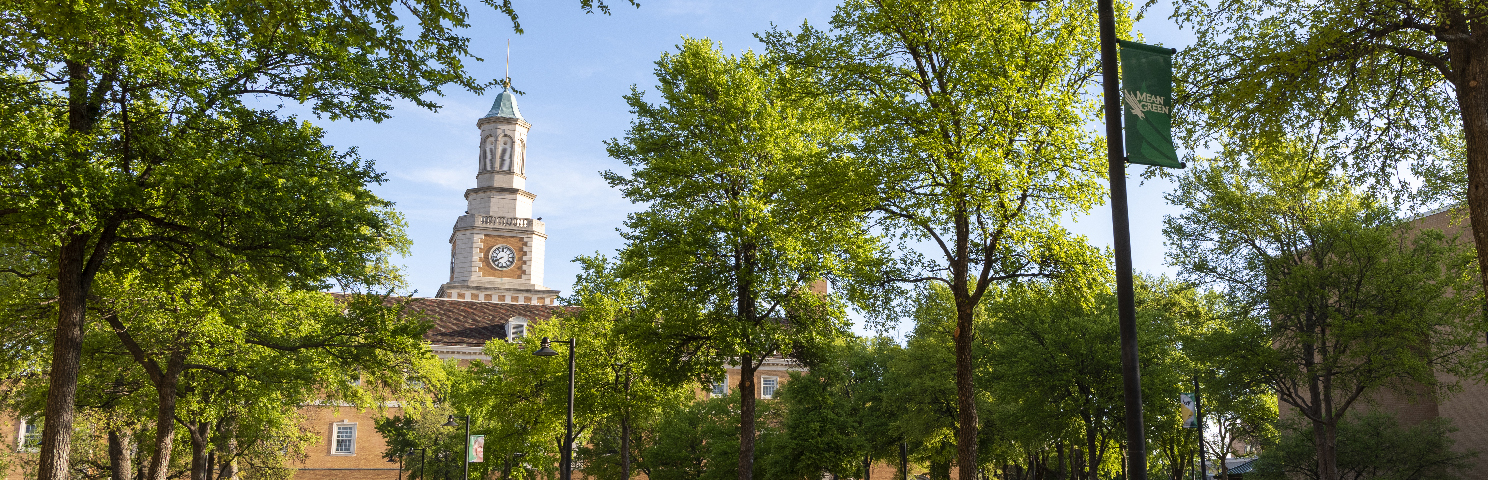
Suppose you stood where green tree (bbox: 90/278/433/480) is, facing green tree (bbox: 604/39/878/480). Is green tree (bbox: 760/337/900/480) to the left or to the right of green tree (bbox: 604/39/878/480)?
left

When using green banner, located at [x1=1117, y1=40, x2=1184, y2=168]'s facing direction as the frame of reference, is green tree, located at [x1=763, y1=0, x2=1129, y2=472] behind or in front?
behind

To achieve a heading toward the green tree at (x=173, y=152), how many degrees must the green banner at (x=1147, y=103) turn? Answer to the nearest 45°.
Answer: approximately 90° to its right

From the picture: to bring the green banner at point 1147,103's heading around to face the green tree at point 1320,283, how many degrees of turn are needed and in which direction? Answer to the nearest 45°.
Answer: approximately 180°

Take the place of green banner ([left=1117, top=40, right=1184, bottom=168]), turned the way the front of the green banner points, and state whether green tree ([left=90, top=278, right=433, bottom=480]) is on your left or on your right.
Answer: on your right

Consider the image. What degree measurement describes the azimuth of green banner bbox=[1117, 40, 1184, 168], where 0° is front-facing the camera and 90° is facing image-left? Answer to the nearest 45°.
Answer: approximately 0°

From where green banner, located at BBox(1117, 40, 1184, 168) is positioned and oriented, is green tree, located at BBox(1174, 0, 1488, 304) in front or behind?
behind

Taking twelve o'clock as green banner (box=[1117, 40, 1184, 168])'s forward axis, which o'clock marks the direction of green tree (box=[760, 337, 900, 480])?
The green tree is roughly at 5 o'clock from the green banner.

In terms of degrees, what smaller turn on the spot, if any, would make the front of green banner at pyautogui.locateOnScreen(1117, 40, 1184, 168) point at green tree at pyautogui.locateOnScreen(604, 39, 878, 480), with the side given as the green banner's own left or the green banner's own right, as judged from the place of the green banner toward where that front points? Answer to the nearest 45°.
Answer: approximately 135° to the green banner's own right

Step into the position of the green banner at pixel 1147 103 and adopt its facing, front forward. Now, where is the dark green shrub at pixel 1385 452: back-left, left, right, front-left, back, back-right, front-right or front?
back
